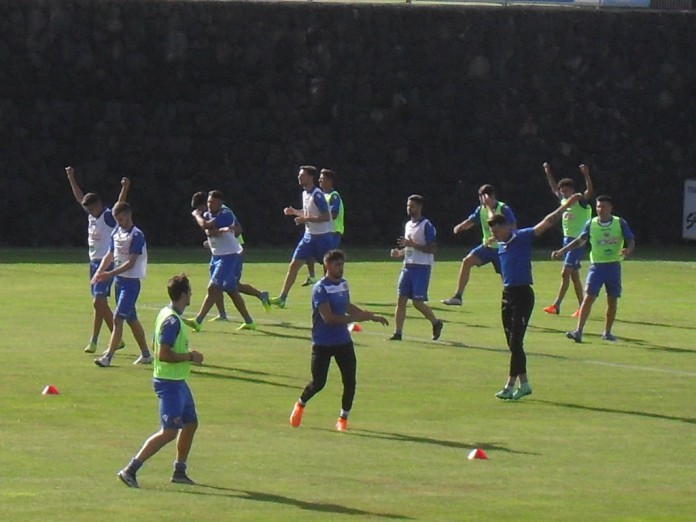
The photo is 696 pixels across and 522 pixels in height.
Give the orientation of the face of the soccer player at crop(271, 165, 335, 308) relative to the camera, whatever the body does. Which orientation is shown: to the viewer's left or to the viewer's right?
to the viewer's left

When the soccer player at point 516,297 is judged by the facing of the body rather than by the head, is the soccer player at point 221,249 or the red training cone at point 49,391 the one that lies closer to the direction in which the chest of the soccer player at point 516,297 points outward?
the red training cone

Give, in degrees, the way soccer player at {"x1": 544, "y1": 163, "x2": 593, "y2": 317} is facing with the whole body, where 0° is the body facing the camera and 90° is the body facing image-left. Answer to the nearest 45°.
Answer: approximately 45°

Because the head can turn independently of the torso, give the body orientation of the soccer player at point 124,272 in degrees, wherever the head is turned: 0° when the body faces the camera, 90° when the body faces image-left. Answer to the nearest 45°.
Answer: approximately 45°

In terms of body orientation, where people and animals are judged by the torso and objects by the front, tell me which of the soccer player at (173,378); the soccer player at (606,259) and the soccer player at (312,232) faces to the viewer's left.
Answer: the soccer player at (312,232)

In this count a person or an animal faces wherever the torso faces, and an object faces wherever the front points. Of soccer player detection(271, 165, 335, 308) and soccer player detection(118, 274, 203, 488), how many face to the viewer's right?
1

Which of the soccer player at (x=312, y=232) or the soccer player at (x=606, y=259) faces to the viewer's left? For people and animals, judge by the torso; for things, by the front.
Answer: the soccer player at (x=312, y=232)

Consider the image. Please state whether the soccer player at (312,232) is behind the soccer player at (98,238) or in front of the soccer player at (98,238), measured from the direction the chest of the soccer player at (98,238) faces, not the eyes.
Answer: behind

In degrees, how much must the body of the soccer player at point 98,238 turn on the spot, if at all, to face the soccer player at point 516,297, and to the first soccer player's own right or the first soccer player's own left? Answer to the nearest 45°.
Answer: approximately 90° to the first soccer player's own left
